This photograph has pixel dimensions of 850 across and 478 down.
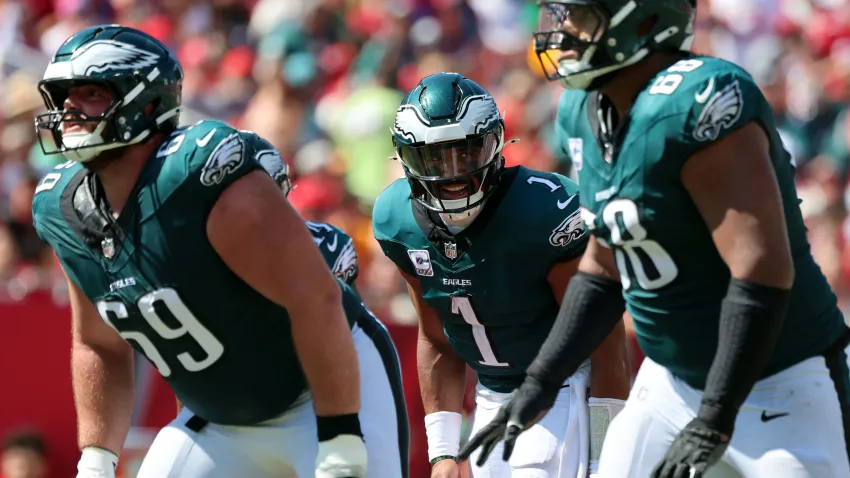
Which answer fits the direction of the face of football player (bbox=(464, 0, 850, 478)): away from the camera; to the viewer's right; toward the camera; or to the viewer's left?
to the viewer's left

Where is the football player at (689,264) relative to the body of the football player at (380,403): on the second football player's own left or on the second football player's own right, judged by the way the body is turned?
on the second football player's own left

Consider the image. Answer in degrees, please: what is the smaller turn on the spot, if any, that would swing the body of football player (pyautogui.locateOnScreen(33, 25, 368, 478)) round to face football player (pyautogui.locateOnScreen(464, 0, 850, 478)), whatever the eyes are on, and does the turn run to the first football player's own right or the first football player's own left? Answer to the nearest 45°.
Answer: approximately 90° to the first football player's own left

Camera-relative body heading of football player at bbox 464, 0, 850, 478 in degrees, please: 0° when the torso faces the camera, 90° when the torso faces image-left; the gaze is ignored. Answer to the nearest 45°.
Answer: approximately 45°

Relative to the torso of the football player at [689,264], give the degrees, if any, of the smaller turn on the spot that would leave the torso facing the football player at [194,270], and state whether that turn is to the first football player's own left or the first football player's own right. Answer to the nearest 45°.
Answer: approximately 45° to the first football player's own right
